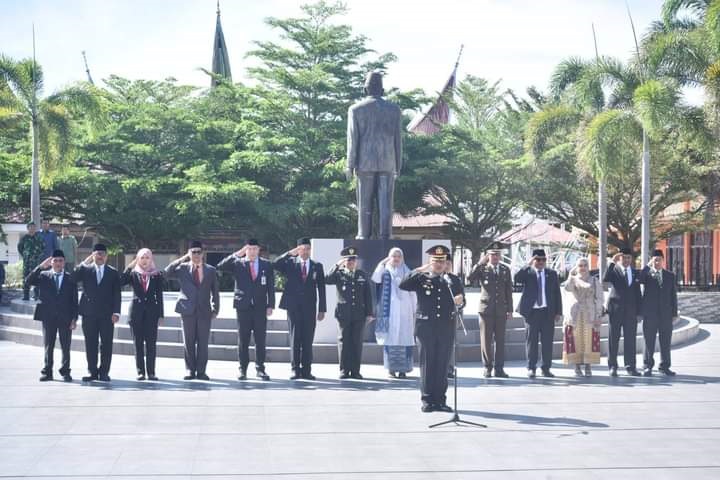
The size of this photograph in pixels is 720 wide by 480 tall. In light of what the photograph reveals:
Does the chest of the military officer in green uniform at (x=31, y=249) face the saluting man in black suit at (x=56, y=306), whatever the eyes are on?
yes

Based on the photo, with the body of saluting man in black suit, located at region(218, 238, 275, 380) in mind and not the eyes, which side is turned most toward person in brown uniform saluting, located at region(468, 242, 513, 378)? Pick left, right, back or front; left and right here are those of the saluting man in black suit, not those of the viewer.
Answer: left

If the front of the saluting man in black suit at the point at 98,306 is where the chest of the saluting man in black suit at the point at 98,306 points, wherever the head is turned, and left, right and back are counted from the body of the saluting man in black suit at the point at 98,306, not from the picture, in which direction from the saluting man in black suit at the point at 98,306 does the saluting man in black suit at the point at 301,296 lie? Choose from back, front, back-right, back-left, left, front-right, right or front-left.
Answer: left

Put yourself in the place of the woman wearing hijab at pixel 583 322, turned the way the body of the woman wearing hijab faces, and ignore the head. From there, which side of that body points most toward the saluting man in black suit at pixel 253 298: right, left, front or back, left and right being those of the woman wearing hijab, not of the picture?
right

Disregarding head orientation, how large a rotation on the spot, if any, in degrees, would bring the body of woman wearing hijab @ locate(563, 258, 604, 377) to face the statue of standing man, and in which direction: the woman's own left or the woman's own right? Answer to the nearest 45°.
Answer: approximately 90° to the woman's own right

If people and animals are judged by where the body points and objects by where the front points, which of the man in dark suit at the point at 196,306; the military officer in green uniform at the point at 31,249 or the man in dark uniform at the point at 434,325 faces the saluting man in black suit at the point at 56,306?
the military officer in green uniform

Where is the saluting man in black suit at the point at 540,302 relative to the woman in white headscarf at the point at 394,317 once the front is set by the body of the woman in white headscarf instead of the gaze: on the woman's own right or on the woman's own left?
on the woman's own left

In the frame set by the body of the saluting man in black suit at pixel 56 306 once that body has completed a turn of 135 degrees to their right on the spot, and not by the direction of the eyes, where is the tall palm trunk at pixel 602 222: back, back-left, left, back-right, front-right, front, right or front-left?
right

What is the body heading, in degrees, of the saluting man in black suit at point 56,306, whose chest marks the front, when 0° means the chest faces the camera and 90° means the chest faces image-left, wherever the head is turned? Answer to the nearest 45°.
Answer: approximately 0°
